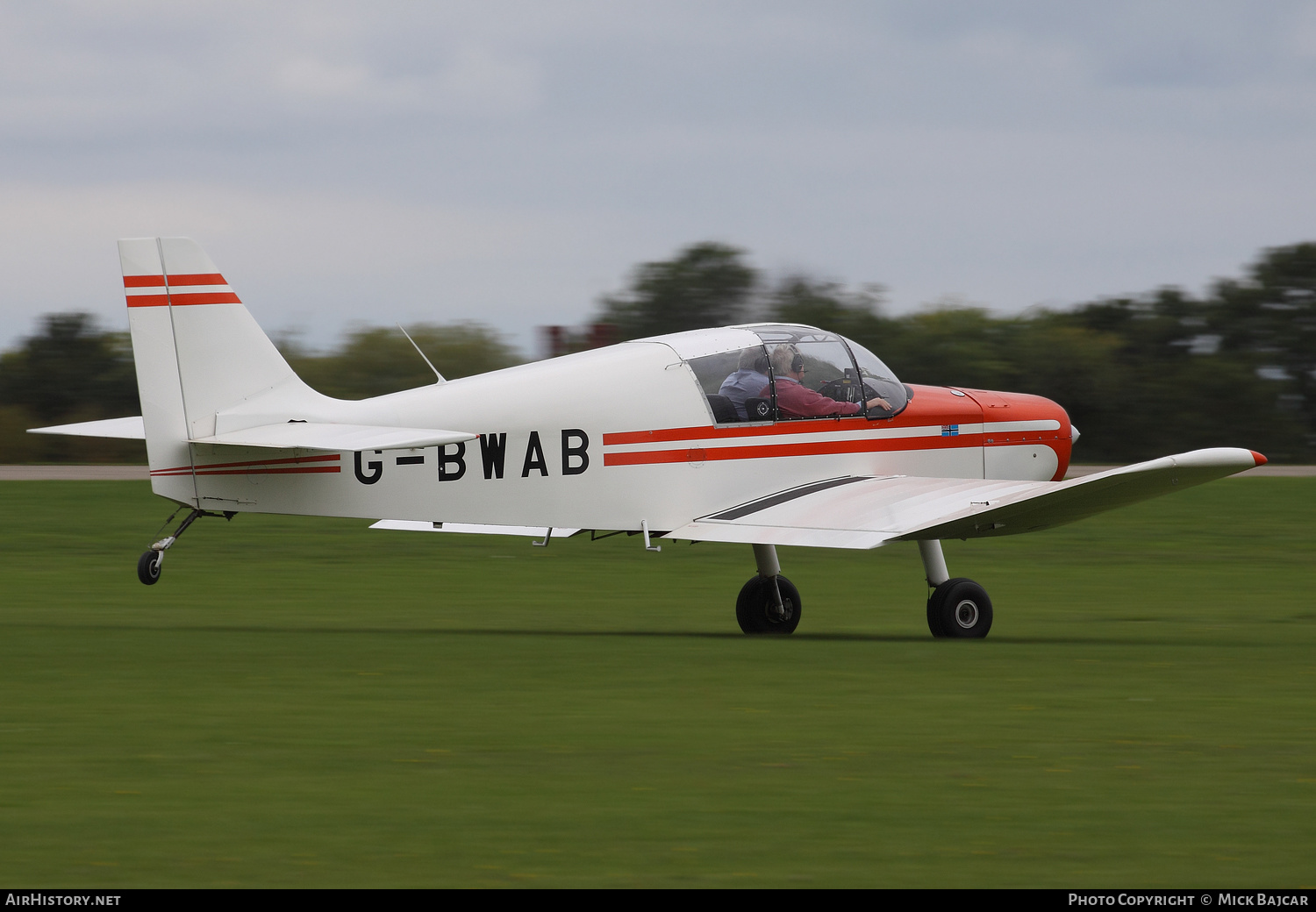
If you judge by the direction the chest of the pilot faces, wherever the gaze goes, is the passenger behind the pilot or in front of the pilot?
behind

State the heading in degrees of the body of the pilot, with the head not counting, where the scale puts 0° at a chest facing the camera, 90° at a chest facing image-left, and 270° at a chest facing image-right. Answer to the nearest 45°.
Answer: approximately 225°
